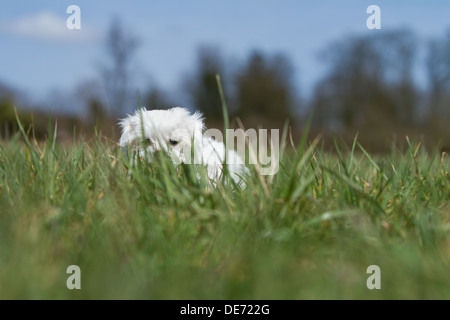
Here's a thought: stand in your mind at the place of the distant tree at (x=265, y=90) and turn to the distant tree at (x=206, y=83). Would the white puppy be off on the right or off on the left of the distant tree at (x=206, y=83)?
left

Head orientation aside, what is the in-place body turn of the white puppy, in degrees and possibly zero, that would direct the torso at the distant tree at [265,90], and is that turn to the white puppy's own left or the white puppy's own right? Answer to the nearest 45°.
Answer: approximately 135° to the white puppy's own right

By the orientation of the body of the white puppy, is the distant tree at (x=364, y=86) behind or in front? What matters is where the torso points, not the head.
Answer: behind

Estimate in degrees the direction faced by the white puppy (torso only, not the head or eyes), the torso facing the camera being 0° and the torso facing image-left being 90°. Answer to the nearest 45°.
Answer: approximately 45°

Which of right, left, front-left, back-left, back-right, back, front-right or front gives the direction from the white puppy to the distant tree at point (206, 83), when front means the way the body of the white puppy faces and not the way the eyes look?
back-right
